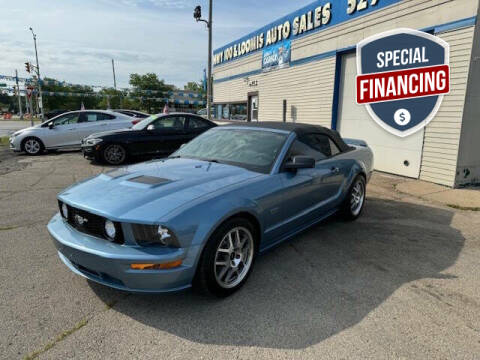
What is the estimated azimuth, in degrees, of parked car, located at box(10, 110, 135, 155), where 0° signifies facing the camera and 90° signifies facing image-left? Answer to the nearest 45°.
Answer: approximately 90°

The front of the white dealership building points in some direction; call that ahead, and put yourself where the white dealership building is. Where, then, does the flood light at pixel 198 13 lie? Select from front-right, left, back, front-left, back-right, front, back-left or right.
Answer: right

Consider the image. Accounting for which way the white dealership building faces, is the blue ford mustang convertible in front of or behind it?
in front

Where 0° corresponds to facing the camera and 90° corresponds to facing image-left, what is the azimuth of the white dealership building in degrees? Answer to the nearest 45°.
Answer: approximately 45°

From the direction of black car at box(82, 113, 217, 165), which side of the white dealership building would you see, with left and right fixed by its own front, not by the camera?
front

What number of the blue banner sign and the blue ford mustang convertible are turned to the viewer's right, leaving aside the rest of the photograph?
0

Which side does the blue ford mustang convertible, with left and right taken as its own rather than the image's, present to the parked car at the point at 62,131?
right

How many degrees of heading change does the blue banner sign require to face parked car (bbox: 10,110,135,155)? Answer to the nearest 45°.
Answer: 0° — it already faces it

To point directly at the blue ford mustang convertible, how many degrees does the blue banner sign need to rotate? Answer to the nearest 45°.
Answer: approximately 45° to its left

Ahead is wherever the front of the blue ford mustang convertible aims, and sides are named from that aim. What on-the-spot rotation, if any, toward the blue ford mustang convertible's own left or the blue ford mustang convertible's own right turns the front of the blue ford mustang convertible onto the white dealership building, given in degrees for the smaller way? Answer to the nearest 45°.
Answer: approximately 180°
